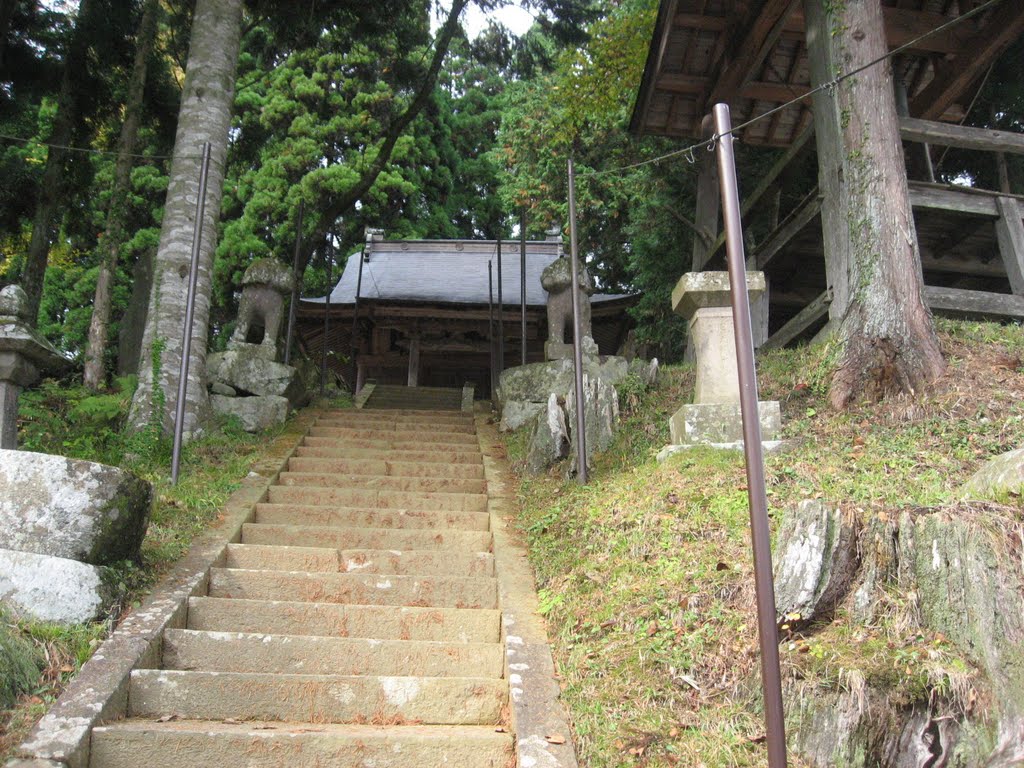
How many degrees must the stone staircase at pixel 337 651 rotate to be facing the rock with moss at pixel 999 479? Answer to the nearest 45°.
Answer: approximately 45° to its left

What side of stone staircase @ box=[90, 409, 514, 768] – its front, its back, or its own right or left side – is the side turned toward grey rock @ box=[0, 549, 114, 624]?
right

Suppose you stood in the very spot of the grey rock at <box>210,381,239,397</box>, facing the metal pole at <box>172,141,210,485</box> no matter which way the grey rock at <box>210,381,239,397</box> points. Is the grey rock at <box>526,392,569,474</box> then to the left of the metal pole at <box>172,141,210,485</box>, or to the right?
left

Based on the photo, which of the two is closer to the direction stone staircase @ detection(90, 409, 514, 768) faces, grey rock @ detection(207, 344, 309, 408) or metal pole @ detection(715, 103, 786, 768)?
the metal pole

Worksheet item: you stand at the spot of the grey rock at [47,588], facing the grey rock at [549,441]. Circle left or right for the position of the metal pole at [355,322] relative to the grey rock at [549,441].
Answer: left

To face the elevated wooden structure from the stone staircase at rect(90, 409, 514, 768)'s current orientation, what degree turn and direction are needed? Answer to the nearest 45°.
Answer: approximately 135° to its left

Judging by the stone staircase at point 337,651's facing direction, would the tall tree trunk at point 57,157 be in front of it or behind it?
behind

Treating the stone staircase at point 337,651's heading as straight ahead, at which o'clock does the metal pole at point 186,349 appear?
The metal pole is roughly at 5 o'clock from the stone staircase.

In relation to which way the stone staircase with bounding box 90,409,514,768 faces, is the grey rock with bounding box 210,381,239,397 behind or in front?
behind

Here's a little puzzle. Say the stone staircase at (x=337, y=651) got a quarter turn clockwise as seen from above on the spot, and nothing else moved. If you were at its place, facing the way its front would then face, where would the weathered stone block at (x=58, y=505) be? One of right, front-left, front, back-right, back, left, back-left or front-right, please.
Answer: front

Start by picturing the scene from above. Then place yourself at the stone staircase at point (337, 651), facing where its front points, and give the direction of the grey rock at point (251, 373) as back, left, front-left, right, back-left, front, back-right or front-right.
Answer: back

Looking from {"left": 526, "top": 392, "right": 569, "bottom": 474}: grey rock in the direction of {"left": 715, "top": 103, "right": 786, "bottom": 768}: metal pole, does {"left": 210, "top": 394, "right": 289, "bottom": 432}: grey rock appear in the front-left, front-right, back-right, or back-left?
back-right

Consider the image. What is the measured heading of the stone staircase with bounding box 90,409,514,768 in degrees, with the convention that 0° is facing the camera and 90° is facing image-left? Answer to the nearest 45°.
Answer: approximately 0°

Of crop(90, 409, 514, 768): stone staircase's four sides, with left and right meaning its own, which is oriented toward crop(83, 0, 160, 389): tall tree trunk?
back

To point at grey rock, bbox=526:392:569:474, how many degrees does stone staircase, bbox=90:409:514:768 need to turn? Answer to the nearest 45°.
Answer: approximately 135° to its left
